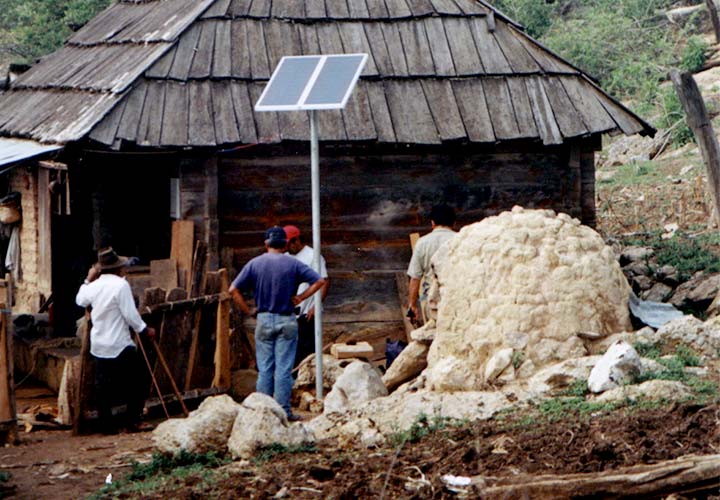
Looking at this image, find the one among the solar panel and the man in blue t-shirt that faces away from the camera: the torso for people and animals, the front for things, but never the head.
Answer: the man in blue t-shirt

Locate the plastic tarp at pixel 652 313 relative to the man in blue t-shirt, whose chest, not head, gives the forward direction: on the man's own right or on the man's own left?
on the man's own right

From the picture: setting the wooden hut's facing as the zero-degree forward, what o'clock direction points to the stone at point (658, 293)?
The stone is roughly at 9 o'clock from the wooden hut.

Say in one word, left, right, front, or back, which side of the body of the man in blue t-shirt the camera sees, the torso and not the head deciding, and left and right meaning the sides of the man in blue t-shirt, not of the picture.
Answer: back

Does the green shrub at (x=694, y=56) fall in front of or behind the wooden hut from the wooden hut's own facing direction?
behind

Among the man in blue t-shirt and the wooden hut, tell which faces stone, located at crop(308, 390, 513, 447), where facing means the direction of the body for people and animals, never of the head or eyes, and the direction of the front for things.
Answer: the wooden hut

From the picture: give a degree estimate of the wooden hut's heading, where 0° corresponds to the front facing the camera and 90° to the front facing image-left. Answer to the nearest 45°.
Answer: approximately 0°

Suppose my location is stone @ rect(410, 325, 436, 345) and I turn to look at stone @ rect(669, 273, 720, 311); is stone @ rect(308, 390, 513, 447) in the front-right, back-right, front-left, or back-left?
back-right

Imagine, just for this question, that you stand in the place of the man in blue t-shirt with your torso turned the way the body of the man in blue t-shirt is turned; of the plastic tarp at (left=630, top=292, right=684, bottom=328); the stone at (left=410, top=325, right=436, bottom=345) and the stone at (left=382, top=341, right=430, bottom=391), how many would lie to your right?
3

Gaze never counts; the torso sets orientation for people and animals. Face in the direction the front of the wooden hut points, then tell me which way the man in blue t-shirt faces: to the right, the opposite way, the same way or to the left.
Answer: the opposite way

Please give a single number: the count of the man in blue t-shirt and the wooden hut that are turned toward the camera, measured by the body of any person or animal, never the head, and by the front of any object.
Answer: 1
